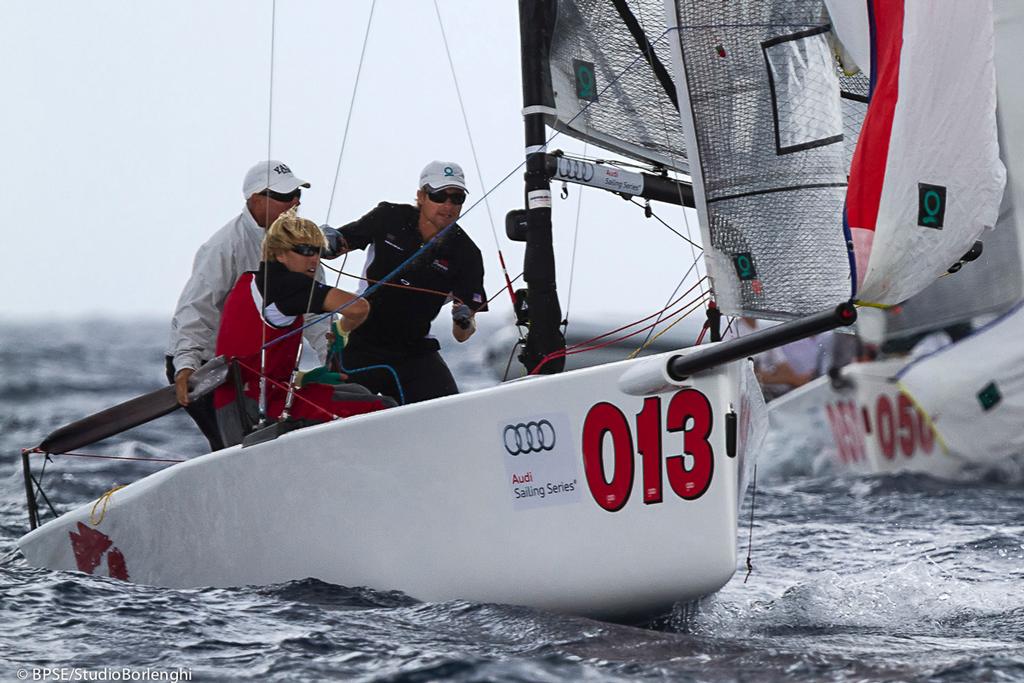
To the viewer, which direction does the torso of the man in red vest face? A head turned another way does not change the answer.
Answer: to the viewer's right

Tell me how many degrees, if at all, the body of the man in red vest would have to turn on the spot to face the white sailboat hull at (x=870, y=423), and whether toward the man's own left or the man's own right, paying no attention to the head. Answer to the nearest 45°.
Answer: approximately 45° to the man's own left

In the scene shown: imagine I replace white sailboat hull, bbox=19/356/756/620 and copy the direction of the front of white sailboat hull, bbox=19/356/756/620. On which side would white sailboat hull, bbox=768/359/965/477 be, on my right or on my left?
on my left

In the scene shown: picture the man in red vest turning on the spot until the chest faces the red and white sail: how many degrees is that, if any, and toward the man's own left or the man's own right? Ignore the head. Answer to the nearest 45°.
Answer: approximately 45° to the man's own right
